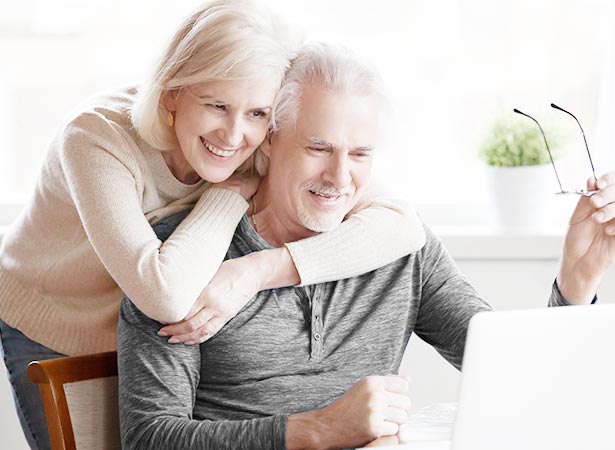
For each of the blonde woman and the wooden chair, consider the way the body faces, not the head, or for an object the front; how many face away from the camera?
0

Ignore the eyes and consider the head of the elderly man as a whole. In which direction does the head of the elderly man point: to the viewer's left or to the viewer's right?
to the viewer's right

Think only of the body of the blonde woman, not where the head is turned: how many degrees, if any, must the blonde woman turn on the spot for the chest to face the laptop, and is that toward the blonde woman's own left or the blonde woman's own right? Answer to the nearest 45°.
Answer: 0° — they already face it

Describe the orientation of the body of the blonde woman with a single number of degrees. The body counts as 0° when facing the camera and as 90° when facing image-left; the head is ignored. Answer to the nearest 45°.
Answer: approximately 315°

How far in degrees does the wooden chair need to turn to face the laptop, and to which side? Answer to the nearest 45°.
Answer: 0° — it already faces it

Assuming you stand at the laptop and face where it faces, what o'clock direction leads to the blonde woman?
The blonde woman is roughly at 12 o'clock from the laptop.

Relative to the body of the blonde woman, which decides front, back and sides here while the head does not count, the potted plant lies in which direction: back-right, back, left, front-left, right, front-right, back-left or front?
left

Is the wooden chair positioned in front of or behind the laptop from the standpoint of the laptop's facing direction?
in front
